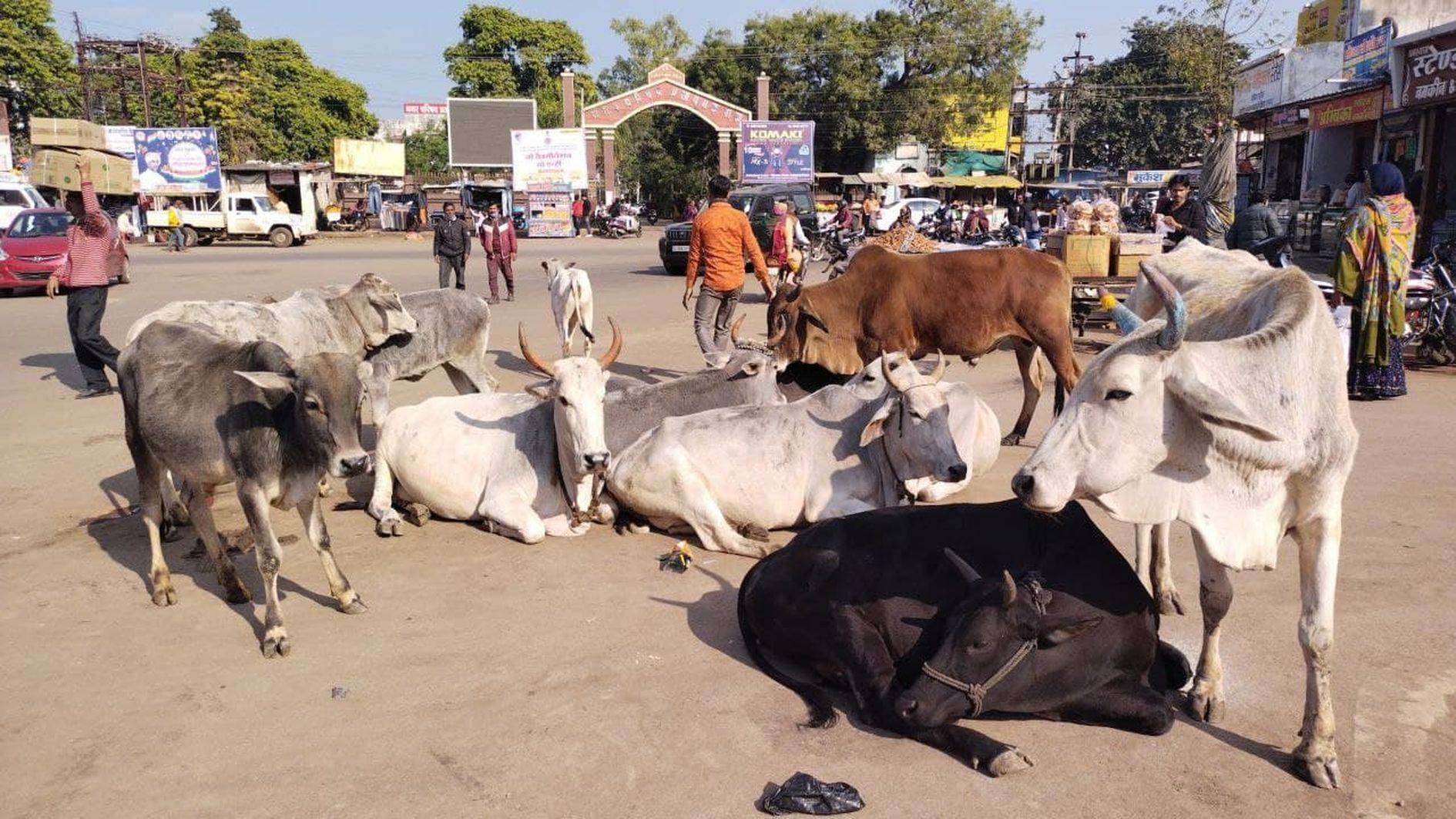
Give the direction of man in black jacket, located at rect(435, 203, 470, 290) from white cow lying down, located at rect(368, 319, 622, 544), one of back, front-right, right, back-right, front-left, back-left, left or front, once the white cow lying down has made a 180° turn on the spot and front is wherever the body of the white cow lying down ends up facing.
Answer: front-right

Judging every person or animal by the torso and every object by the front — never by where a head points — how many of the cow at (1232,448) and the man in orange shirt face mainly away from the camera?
1

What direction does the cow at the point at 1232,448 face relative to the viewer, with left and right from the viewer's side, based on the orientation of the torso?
facing the viewer

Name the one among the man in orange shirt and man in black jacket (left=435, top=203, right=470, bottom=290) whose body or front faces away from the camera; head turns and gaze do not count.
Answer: the man in orange shirt

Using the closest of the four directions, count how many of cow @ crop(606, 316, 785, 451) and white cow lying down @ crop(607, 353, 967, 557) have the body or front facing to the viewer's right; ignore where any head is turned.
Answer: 2

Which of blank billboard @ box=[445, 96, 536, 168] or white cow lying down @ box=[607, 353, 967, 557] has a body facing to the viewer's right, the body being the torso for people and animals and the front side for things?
the white cow lying down

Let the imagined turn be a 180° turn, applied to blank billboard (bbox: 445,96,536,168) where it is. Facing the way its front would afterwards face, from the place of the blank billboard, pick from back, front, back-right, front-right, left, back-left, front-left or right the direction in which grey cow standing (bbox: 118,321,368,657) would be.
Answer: back

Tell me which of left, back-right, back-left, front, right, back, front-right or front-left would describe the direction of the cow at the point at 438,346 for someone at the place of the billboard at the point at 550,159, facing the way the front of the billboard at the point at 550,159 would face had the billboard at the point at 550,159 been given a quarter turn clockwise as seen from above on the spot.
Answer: left

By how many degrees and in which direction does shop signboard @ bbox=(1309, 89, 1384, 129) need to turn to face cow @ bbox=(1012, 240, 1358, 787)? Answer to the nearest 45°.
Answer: approximately 45° to its left

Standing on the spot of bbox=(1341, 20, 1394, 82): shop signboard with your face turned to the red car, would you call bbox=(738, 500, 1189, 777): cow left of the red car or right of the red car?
left

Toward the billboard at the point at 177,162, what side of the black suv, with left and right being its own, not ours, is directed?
right

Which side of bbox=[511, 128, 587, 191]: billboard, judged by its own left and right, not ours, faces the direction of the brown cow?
front

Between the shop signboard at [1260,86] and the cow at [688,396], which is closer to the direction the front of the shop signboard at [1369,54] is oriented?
the cow

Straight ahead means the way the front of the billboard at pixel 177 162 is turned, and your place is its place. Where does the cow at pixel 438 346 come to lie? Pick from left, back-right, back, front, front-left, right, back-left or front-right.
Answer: front

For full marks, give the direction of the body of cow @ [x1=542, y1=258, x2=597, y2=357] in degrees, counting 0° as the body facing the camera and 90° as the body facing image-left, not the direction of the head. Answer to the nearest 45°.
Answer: approximately 135°
